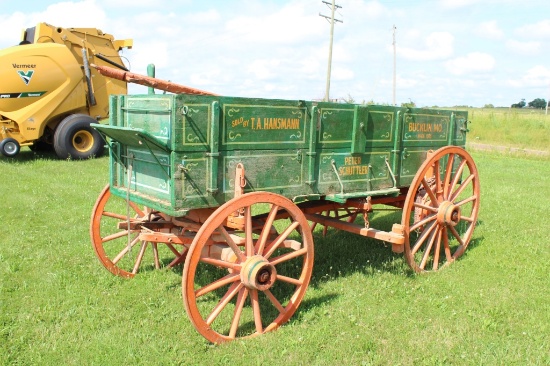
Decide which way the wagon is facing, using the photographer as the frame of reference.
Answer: facing the viewer and to the left of the viewer

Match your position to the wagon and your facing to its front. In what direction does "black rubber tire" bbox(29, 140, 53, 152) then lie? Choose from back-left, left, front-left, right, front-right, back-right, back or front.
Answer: right

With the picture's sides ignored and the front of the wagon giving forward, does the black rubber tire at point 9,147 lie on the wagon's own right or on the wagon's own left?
on the wagon's own right
